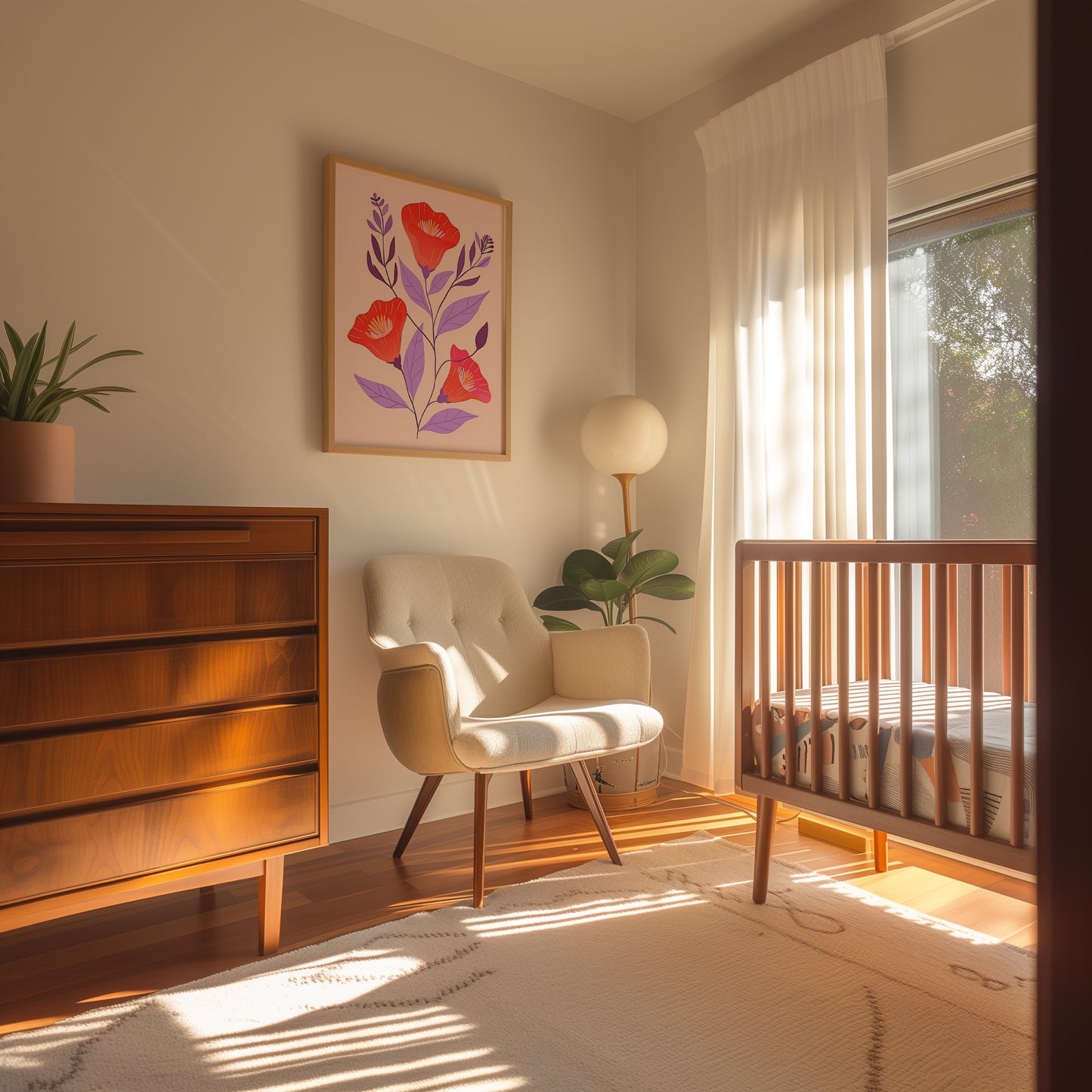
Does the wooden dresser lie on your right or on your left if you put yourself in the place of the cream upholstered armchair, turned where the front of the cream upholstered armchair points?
on your right

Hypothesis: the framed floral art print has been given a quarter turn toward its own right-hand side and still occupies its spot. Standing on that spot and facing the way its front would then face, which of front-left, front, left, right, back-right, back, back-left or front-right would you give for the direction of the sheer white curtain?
back-left

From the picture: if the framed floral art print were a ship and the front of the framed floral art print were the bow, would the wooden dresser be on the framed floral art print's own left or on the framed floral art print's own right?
on the framed floral art print's own right

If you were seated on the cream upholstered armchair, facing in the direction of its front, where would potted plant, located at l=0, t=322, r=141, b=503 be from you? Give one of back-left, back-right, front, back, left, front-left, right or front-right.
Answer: right

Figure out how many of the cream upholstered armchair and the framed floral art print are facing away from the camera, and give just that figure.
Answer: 0

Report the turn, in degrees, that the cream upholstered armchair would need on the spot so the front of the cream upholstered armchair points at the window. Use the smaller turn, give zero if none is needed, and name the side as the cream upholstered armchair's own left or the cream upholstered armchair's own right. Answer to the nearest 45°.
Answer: approximately 45° to the cream upholstered armchair's own left

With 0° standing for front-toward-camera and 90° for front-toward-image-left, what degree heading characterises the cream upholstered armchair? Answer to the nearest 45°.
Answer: approximately 315°

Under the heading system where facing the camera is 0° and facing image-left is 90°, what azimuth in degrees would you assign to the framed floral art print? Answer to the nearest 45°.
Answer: approximately 315°

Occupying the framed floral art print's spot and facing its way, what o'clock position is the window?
The window is roughly at 11 o'clock from the framed floral art print.

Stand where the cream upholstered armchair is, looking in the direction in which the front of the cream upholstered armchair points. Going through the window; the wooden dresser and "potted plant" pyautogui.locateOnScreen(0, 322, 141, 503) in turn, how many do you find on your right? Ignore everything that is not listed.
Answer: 2
